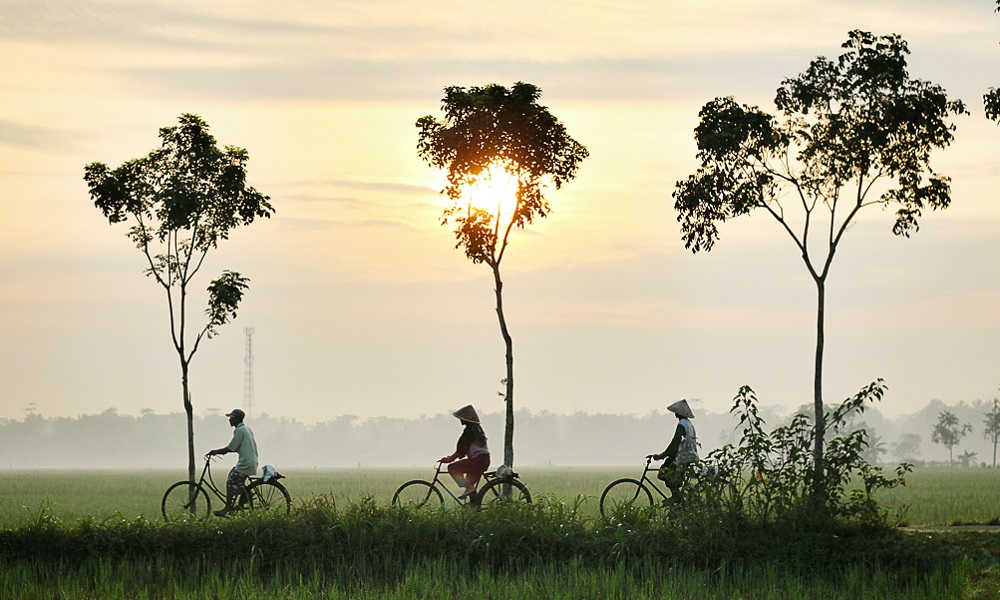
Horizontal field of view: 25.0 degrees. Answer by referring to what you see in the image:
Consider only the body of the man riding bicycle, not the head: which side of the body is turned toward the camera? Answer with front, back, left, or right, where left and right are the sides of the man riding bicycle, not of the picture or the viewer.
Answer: left

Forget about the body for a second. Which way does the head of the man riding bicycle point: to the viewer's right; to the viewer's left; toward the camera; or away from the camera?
to the viewer's left

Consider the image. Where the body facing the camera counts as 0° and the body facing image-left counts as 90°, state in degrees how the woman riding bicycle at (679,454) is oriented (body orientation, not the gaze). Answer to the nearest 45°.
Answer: approximately 90°

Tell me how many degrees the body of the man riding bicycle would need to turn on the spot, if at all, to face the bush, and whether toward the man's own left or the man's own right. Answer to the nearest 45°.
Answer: approximately 135° to the man's own left

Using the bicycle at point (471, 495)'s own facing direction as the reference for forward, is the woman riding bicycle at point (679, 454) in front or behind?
behind

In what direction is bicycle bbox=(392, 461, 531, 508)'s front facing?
to the viewer's left

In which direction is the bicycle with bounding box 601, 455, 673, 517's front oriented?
to the viewer's left

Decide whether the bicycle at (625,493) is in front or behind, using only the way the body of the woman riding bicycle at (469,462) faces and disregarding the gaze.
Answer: behind

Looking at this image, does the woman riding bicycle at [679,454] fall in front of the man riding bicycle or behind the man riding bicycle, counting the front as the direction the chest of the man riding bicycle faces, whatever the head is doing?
behind

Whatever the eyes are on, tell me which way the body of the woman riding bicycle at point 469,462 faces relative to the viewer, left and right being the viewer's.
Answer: facing to the left of the viewer
